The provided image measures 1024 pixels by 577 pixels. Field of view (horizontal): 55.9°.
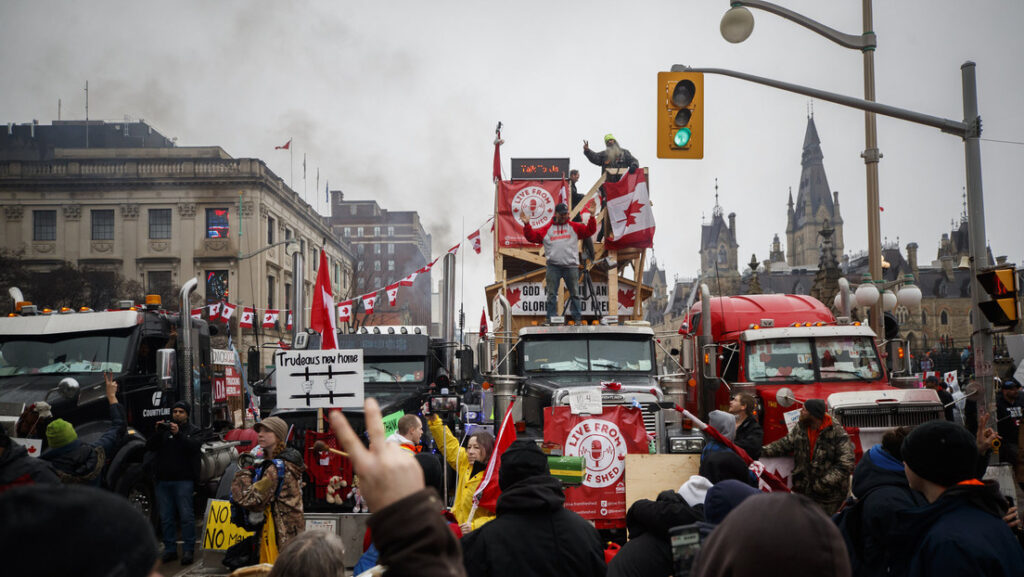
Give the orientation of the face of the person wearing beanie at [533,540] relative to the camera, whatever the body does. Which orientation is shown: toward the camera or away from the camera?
away from the camera

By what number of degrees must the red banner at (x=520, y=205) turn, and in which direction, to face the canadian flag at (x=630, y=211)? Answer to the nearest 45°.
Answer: approximately 45° to its left

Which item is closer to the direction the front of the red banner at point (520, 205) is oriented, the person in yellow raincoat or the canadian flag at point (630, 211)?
the person in yellow raincoat

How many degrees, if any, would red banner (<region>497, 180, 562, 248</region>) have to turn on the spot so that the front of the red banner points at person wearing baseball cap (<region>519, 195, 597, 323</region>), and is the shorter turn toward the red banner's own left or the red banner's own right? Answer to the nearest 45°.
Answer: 0° — it already faces them

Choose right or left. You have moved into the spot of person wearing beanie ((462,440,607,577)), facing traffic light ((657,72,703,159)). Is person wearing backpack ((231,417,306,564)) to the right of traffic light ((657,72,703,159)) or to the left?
left

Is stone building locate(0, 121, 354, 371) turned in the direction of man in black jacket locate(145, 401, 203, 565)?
yes

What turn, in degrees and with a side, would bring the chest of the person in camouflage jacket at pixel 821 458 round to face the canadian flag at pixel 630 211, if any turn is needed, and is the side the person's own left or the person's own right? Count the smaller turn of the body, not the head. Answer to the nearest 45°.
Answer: approximately 90° to the person's own right

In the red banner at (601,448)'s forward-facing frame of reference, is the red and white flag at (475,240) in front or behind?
behind

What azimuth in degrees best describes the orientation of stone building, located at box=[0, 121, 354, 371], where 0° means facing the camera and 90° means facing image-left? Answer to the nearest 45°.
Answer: approximately 0°
